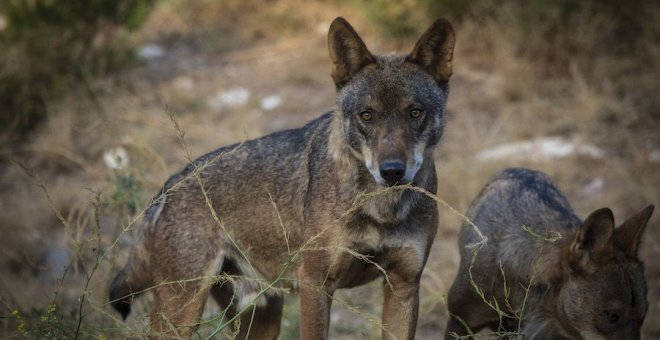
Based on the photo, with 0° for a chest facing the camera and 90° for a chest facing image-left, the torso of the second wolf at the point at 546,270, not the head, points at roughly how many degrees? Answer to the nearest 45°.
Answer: approximately 315°

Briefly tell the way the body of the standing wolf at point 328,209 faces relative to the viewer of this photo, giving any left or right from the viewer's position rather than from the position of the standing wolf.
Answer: facing the viewer and to the right of the viewer
